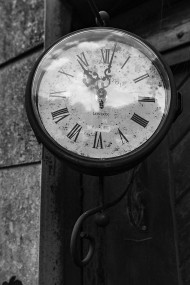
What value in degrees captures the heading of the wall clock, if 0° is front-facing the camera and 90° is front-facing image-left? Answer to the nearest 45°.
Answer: approximately 0°
